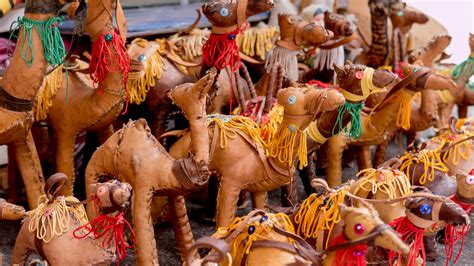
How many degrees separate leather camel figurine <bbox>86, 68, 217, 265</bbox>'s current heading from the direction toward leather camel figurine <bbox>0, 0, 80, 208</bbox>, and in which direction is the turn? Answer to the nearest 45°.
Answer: approximately 135° to its left

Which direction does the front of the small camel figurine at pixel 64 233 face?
to the viewer's right

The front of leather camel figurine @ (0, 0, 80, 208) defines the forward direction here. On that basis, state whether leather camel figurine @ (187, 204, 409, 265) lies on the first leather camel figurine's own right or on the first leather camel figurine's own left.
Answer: on the first leather camel figurine's own right

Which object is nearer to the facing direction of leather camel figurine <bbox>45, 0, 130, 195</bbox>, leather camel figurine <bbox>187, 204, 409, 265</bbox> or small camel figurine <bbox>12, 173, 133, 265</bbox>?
the leather camel figurine

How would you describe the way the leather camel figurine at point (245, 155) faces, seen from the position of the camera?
facing to the right of the viewer

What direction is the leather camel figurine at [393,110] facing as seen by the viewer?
to the viewer's right

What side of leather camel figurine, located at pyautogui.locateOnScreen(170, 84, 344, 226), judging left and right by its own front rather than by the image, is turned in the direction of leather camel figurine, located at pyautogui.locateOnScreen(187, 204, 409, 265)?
right

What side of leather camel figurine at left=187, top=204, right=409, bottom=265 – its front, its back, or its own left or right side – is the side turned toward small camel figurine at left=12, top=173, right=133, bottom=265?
back

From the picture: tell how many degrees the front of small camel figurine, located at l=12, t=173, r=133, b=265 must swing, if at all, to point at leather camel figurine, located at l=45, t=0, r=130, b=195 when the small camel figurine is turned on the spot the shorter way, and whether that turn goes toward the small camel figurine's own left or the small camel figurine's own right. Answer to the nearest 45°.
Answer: approximately 90° to the small camel figurine's own left

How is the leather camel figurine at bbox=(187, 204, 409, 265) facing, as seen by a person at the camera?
facing to the right of the viewer

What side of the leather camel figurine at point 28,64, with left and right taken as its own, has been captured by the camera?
right

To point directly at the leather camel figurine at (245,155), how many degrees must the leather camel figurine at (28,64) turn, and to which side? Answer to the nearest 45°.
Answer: approximately 45° to its right

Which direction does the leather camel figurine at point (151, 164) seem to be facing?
to the viewer's right

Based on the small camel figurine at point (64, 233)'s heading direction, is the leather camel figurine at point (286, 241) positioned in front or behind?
in front

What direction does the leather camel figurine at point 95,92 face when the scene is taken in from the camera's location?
facing to the right of the viewer
